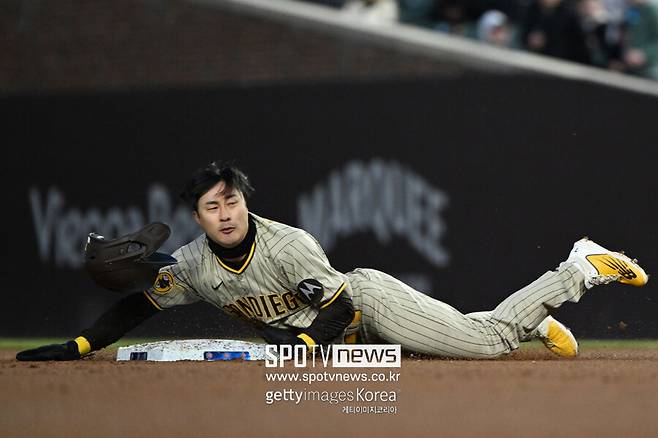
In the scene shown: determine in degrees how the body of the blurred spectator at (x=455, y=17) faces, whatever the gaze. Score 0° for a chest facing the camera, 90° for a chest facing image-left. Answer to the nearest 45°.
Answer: approximately 0°

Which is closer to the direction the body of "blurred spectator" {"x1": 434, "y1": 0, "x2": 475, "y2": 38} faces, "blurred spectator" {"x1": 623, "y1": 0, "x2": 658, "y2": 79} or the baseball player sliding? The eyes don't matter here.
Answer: the baseball player sliding

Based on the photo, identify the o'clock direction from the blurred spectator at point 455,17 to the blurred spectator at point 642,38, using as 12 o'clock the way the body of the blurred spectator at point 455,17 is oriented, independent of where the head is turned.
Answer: the blurred spectator at point 642,38 is roughly at 10 o'clock from the blurred spectator at point 455,17.

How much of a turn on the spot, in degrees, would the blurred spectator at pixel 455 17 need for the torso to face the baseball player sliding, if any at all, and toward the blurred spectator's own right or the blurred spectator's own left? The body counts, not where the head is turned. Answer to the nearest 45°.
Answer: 0° — they already face them

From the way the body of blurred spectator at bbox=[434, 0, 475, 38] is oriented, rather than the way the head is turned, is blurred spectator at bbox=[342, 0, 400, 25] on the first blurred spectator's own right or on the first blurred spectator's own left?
on the first blurred spectator's own right

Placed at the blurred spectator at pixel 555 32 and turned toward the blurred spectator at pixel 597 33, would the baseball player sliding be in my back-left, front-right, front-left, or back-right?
back-right

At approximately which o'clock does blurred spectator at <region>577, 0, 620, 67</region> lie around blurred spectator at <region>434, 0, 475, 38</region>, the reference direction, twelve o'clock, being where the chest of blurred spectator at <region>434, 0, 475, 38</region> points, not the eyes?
blurred spectator at <region>577, 0, 620, 67</region> is roughly at 10 o'clock from blurred spectator at <region>434, 0, 475, 38</region>.
